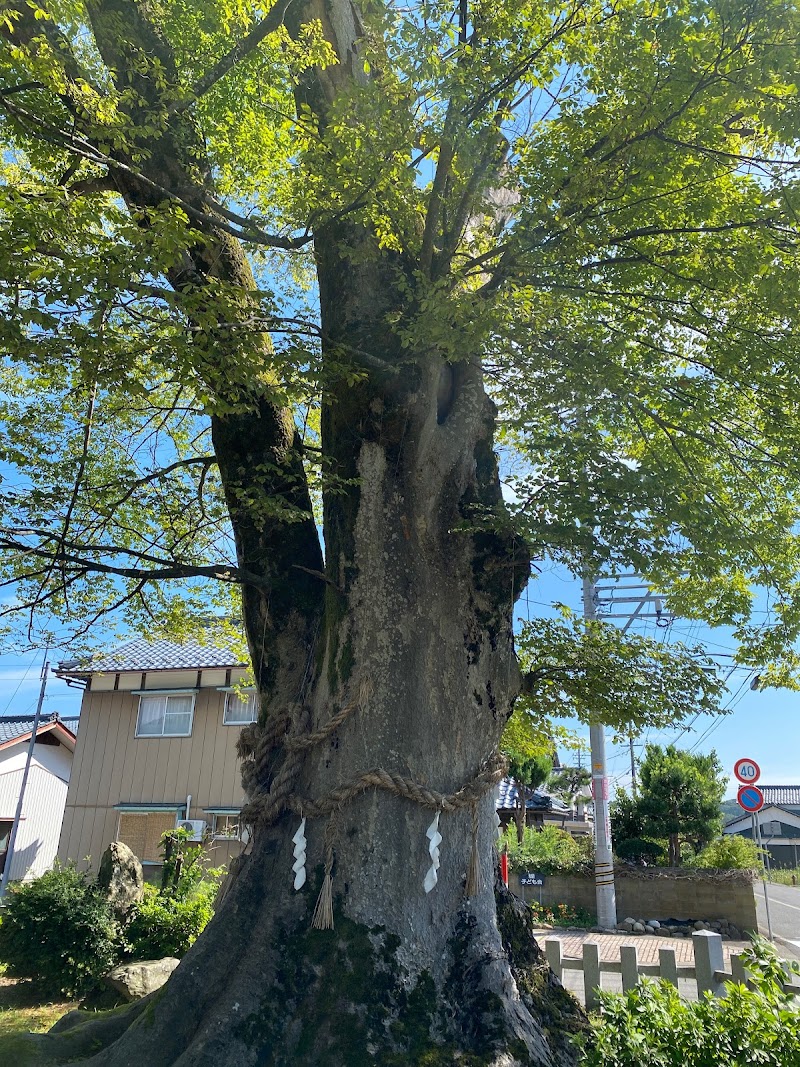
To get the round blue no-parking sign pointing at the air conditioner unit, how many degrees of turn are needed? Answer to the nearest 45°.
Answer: approximately 90° to its right

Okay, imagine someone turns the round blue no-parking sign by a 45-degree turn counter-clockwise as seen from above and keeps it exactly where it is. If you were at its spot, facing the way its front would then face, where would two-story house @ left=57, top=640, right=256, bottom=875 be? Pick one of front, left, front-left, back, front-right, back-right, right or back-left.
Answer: back-right

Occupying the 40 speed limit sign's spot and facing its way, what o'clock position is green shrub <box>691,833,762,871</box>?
The green shrub is roughly at 6 o'clock from the 40 speed limit sign.

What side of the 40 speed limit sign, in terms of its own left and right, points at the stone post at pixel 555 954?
front

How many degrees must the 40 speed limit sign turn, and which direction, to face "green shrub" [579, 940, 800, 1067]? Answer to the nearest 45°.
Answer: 0° — it already faces it

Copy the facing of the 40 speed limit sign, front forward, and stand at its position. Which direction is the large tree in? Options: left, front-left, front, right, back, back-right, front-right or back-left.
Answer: front

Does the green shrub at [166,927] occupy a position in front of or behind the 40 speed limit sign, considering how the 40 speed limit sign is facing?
in front

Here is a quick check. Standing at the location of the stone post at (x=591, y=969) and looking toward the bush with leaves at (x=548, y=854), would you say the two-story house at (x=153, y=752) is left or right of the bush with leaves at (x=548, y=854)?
left

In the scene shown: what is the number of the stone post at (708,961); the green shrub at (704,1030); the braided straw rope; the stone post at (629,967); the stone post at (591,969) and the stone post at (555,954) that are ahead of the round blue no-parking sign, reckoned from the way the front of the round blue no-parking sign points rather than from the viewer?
6

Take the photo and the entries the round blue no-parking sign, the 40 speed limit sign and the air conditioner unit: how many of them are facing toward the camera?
3

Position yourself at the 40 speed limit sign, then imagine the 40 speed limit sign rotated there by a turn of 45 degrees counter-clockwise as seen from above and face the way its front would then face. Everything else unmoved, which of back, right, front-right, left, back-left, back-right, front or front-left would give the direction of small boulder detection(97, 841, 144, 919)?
right

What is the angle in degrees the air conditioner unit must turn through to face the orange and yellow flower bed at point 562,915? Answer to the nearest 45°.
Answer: approximately 90° to its left

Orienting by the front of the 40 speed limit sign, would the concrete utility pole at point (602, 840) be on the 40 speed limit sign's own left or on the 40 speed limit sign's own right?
on the 40 speed limit sign's own right

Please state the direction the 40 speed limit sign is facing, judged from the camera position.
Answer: facing the viewer

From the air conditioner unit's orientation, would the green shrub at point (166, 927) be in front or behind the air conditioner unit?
in front

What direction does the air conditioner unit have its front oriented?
toward the camera

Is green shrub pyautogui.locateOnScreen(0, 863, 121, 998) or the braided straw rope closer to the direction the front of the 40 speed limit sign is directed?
the braided straw rope
